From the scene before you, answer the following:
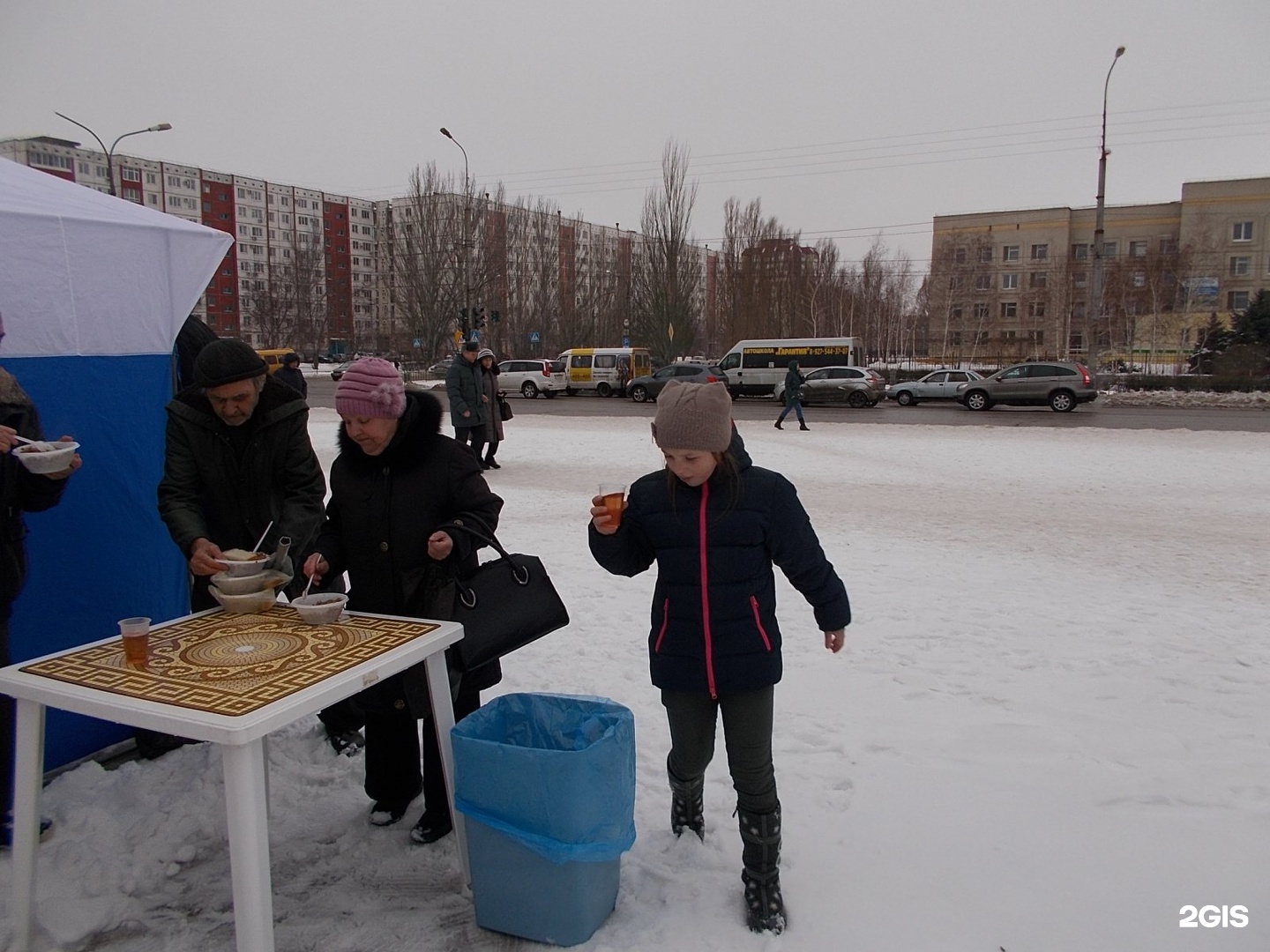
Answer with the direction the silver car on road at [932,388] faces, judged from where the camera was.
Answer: facing to the left of the viewer

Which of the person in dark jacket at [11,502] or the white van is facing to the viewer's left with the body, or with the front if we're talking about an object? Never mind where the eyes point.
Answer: the white van

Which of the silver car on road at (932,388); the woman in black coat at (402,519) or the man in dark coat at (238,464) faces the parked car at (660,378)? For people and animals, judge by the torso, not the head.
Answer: the silver car on road at (932,388)

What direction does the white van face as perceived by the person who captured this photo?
facing to the left of the viewer

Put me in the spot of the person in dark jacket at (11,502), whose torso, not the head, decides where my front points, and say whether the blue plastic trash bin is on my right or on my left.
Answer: on my right

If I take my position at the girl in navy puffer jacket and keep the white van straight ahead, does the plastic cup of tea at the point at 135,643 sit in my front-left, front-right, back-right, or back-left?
back-left

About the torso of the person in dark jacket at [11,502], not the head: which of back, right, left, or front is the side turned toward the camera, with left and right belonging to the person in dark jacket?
right

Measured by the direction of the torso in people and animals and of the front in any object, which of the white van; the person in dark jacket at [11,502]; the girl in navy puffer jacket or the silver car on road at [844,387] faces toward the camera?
the girl in navy puffer jacket

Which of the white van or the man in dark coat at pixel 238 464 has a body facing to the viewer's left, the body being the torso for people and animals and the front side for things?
the white van

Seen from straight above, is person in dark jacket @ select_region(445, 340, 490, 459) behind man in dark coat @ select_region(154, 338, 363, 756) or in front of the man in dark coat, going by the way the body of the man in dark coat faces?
behind

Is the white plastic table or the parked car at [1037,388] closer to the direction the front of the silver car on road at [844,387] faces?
the white plastic table

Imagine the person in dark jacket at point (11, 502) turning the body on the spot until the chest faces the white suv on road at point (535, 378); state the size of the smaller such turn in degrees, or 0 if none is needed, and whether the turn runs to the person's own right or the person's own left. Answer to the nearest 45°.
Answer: approximately 45° to the person's own left
